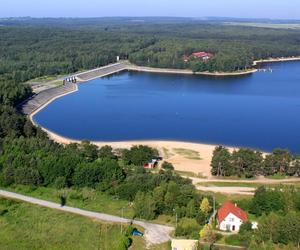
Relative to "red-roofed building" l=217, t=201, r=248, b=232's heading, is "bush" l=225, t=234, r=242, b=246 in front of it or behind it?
in front

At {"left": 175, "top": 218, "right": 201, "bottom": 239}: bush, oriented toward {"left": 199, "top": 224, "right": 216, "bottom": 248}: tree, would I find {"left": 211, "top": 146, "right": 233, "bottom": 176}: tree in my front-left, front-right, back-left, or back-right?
back-left

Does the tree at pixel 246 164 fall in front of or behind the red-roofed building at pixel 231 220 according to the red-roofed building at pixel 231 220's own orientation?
behind

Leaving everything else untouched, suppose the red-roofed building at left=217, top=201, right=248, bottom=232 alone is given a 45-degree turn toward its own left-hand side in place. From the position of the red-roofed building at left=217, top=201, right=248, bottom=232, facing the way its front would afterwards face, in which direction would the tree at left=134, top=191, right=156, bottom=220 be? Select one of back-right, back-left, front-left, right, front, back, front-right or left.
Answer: back-right

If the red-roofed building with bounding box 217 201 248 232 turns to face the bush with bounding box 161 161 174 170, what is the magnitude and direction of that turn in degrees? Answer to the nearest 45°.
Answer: approximately 135° to its right

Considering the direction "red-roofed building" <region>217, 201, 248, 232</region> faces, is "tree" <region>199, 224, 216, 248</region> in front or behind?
in front

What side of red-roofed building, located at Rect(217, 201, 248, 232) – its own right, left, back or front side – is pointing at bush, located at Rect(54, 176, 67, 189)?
right

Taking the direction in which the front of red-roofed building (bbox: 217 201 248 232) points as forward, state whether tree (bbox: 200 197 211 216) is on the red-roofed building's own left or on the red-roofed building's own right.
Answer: on the red-roofed building's own right

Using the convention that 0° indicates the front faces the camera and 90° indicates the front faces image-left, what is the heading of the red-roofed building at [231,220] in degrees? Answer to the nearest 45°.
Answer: approximately 0°

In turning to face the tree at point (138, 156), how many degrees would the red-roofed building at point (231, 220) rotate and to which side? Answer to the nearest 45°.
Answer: approximately 135° to its right

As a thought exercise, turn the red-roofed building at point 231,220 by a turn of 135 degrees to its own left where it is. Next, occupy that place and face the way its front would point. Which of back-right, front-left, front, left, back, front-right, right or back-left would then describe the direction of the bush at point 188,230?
back

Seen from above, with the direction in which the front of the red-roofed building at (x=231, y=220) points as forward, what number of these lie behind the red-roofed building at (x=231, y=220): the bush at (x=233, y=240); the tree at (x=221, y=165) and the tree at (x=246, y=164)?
2

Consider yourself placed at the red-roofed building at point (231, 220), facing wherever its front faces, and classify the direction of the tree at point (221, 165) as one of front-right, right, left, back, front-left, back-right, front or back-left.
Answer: back
